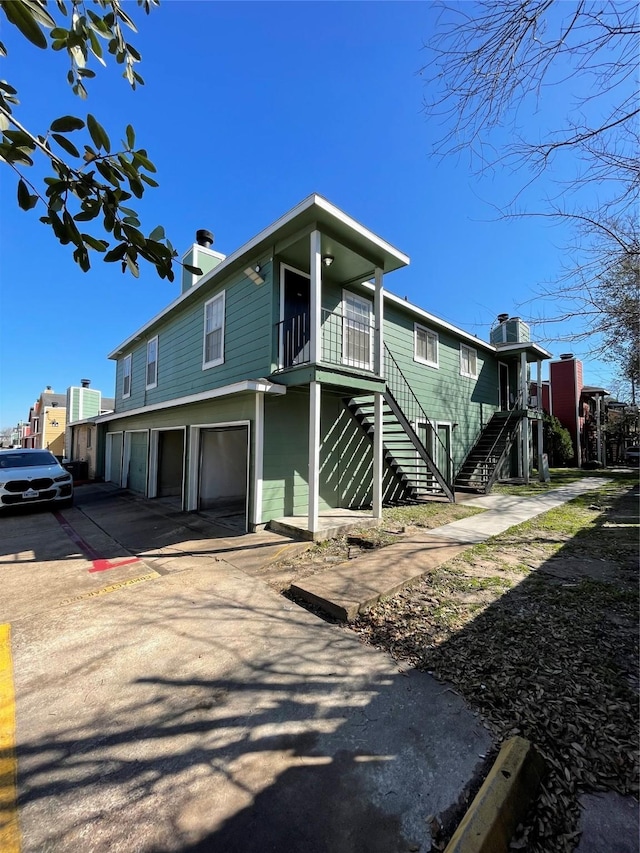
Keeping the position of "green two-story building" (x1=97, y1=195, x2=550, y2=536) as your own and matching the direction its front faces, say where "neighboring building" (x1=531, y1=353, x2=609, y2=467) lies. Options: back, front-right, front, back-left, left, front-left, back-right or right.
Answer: left

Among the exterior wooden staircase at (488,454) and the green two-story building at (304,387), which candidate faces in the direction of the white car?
the exterior wooden staircase

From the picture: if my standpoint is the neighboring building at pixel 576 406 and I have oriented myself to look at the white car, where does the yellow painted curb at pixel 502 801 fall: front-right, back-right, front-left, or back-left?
front-left

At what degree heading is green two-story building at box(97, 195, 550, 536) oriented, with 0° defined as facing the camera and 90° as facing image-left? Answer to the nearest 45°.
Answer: approximately 315°

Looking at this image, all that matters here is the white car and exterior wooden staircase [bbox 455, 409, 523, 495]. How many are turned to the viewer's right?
0

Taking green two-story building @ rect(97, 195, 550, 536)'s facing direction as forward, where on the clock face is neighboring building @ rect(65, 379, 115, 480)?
The neighboring building is roughly at 6 o'clock from the green two-story building.

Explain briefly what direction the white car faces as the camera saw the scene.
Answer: facing the viewer

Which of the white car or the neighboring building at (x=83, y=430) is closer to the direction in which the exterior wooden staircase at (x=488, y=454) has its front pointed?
the white car

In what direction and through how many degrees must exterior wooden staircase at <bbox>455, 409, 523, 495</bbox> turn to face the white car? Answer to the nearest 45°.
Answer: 0° — it already faces it

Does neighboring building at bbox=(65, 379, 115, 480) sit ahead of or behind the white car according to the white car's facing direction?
behind

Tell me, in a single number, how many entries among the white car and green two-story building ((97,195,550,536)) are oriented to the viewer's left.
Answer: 0

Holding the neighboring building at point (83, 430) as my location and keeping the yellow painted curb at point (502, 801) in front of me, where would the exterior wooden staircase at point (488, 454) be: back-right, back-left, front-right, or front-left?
front-left

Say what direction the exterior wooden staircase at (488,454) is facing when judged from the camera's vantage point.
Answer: facing the viewer and to the left of the viewer
